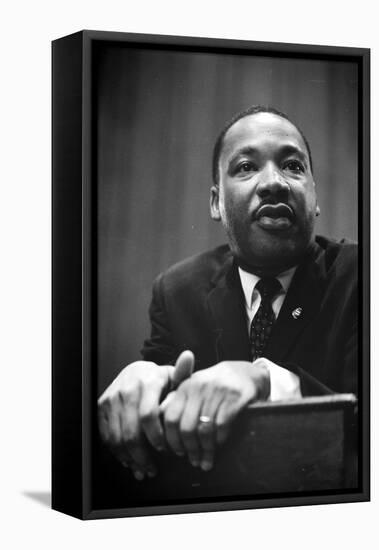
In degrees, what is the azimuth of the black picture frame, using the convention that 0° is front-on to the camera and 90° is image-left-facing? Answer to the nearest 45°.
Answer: approximately 315°
